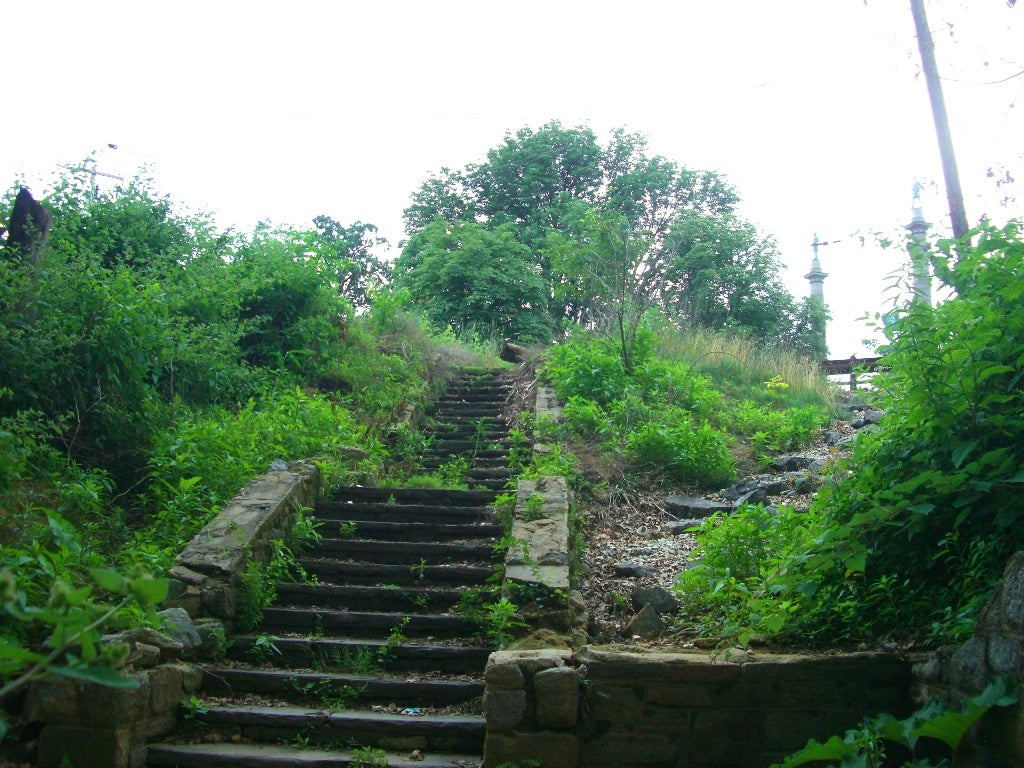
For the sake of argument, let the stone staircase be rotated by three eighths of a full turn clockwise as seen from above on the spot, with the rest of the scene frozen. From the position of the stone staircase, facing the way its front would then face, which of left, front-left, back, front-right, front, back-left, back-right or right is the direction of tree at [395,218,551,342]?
front-right

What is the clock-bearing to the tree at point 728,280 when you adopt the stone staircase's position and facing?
The tree is roughly at 7 o'clock from the stone staircase.

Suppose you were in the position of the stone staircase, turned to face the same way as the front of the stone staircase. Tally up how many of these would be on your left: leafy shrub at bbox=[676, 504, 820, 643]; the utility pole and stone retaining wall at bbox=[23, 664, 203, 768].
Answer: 2

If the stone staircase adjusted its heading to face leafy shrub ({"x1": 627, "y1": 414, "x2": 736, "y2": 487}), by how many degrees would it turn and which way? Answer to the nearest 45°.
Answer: approximately 135° to its left

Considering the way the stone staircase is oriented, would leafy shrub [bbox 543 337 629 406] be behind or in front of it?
behind

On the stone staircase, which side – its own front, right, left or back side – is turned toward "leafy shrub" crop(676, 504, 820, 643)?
left

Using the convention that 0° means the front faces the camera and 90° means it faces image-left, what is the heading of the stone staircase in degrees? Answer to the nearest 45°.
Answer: approximately 0°

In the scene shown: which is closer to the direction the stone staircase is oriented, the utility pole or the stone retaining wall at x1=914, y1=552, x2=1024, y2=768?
the stone retaining wall

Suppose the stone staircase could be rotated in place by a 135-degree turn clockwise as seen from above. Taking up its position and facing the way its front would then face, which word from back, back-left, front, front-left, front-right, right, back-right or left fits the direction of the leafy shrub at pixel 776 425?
right

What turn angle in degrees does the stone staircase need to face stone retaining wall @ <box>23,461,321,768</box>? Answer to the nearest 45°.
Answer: approximately 45° to its right

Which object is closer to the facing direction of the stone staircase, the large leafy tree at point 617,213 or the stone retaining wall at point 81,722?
the stone retaining wall
